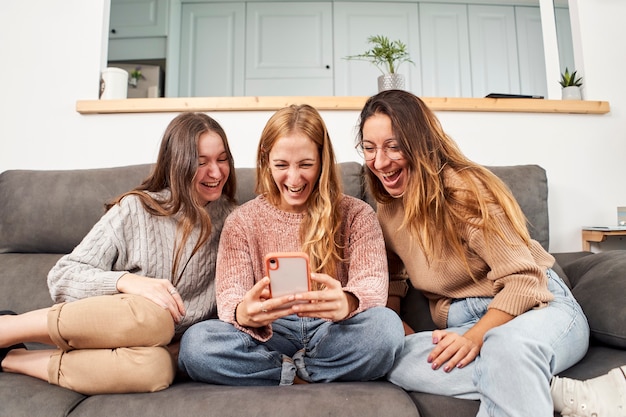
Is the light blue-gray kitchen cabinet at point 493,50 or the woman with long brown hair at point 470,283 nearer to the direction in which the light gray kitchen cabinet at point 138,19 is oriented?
the woman with long brown hair

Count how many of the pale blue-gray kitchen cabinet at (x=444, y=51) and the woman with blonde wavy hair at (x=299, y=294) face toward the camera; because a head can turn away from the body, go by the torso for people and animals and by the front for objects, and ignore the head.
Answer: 2

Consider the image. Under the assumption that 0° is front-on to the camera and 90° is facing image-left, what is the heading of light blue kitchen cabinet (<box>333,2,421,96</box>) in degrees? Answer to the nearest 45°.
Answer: approximately 0°

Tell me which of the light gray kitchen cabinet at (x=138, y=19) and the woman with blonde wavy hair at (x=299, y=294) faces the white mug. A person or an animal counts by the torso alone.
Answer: the light gray kitchen cabinet

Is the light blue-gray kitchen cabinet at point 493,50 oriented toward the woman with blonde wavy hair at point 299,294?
yes

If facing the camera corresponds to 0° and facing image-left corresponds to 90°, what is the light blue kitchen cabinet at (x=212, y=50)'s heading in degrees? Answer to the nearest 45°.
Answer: approximately 0°

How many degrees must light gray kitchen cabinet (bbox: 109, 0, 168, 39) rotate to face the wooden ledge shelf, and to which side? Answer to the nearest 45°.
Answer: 0° — it already faces it

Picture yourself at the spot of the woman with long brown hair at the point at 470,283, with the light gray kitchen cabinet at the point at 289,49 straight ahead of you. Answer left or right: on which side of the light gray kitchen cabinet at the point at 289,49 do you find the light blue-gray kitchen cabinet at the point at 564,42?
right

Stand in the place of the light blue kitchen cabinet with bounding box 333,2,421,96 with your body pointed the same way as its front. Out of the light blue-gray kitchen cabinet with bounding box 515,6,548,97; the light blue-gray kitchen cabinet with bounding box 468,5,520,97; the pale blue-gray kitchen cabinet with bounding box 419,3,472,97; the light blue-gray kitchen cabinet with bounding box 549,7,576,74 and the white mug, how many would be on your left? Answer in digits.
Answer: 4

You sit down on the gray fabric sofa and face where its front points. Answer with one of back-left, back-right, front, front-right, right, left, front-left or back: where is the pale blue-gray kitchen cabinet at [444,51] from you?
back-left

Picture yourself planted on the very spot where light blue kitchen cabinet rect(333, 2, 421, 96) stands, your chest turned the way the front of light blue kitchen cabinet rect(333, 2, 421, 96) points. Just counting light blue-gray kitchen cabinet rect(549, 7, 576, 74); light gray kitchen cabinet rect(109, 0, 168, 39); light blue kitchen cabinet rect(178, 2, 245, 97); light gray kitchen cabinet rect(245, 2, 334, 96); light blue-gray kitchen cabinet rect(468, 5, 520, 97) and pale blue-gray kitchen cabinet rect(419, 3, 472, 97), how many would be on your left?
3
